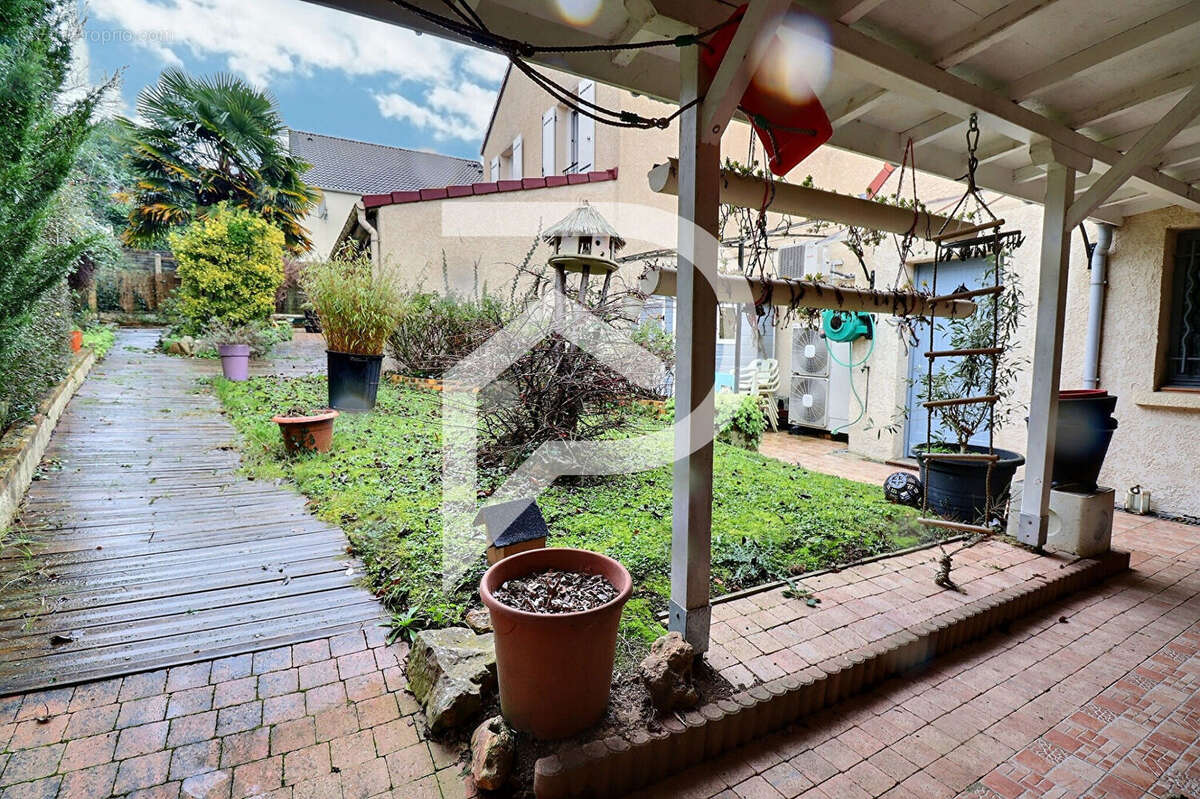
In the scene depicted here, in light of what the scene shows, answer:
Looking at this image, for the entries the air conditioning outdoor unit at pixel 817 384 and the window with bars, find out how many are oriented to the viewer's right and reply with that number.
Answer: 0

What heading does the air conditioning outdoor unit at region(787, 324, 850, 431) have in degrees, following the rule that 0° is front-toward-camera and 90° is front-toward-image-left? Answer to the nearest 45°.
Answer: approximately 45°

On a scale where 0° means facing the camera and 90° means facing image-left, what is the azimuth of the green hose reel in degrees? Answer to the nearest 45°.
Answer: approximately 45°

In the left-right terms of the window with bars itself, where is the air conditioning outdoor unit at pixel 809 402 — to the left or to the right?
on its right

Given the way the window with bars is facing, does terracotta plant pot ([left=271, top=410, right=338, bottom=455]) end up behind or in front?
in front

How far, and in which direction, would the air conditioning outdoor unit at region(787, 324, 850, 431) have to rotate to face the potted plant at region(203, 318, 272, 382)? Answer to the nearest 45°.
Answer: approximately 45° to its right

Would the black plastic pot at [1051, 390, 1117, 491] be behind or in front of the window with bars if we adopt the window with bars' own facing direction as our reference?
in front

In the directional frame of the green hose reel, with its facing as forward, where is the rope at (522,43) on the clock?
The rope is roughly at 11 o'clock from the green hose reel.

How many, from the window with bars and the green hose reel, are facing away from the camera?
0

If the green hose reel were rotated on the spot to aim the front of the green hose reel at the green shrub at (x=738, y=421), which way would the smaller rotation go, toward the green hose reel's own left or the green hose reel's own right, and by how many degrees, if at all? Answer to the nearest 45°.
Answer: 0° — it already faces it

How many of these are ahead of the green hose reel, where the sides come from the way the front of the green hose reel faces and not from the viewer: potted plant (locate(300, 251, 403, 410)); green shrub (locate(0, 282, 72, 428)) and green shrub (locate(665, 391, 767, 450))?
3
